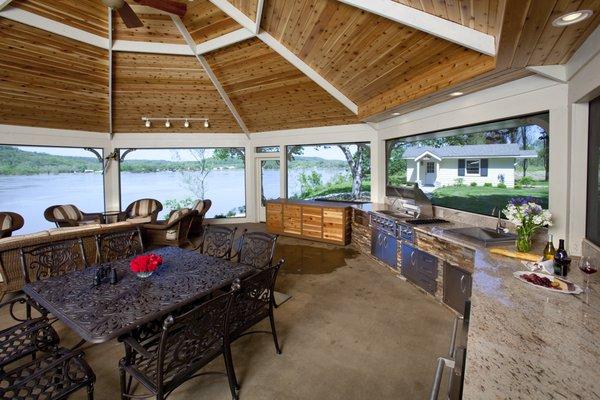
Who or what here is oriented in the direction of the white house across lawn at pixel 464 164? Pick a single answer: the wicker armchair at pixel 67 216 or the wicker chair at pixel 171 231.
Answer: the wicker armchair

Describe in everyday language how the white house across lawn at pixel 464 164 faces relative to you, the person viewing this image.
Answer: facing the viewer

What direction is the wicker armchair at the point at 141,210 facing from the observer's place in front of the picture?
facing the viewer and to the left of the viewer

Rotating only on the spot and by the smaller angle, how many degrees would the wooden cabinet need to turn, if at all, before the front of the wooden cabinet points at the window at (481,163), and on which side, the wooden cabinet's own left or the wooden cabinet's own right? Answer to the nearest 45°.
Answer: approximately 90° to the wooden cabinet's own left

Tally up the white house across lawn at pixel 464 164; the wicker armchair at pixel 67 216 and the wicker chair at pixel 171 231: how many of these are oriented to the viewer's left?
1

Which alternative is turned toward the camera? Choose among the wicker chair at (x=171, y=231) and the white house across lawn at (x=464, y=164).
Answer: the white house across lawn

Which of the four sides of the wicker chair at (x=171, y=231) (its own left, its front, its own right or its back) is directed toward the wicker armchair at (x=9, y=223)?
front

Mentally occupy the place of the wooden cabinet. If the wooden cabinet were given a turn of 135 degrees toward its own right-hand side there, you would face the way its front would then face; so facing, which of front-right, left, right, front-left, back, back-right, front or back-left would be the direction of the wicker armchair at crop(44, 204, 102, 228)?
left

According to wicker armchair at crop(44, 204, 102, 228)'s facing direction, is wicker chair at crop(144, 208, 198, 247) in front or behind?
in front

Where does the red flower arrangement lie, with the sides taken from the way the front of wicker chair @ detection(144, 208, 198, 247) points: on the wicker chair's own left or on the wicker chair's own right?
on the wicker chair's own left

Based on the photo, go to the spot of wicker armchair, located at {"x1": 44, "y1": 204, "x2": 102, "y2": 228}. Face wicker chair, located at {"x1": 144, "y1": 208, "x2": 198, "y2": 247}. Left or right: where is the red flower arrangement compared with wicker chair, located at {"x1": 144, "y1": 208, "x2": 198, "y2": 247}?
right

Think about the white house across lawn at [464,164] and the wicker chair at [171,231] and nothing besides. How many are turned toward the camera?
1

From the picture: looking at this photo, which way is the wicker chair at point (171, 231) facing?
to the viewer's left

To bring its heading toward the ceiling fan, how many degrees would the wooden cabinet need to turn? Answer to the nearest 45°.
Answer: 0° — it already faces it

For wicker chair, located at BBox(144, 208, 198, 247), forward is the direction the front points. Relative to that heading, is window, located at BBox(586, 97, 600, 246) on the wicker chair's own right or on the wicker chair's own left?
on the wicker chair's own left

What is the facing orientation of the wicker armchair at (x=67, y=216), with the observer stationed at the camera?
facing the viewer and to the right of the viewer
